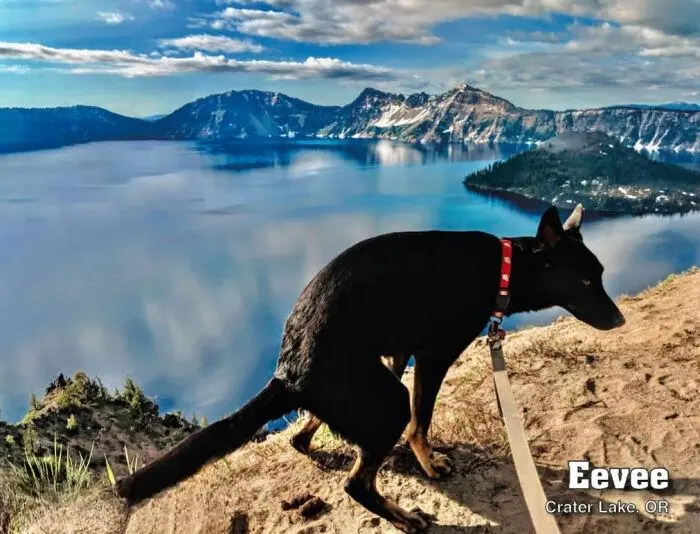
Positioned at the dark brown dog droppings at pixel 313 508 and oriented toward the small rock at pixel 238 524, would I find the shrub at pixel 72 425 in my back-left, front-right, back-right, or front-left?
front-right

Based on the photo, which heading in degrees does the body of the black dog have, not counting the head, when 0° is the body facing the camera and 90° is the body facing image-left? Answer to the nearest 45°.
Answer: approximately 270°

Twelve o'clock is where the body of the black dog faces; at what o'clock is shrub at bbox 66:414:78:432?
The shrub is roughly at 8 o'clock from the black dog.
